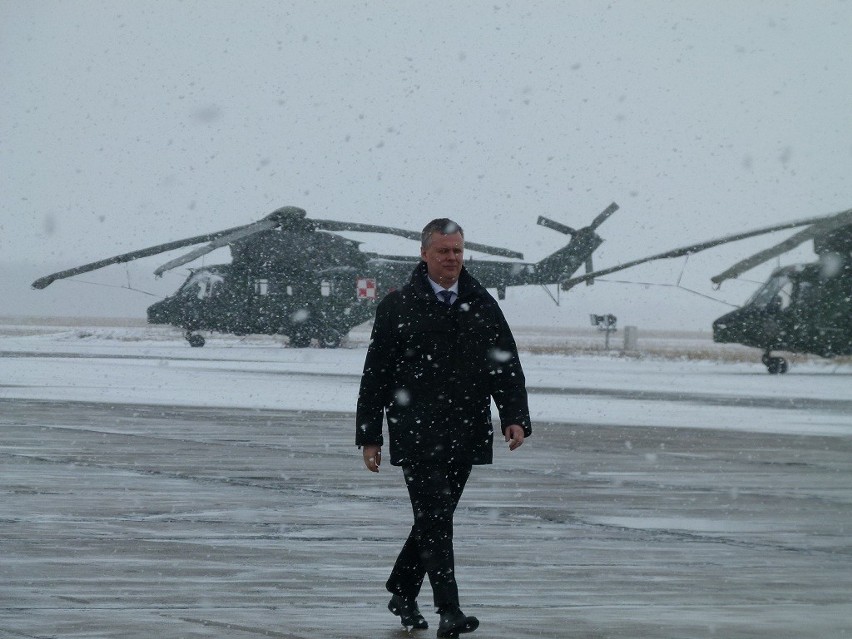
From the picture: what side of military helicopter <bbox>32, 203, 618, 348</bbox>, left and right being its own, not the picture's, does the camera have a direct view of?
left

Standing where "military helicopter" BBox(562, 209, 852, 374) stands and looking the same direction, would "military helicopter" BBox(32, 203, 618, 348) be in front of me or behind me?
in front

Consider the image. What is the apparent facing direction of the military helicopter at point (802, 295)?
to the viewer's left

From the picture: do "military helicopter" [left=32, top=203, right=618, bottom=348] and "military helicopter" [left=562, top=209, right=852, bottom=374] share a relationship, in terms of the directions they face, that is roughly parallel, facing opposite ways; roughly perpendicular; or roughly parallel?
roughly parallel

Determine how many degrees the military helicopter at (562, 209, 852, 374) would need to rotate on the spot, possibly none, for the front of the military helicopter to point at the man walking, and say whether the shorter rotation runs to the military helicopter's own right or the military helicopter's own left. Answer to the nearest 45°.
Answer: approximately 90° to the military helicopter's own left

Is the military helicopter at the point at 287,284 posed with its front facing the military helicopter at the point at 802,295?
no

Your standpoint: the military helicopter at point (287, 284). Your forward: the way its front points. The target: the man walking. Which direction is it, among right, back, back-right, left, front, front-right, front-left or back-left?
left

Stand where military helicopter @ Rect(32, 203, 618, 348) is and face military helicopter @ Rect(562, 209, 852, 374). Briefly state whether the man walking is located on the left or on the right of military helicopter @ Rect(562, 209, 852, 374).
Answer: right
